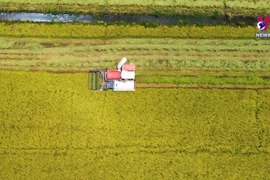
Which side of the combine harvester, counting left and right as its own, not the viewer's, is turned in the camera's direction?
left
